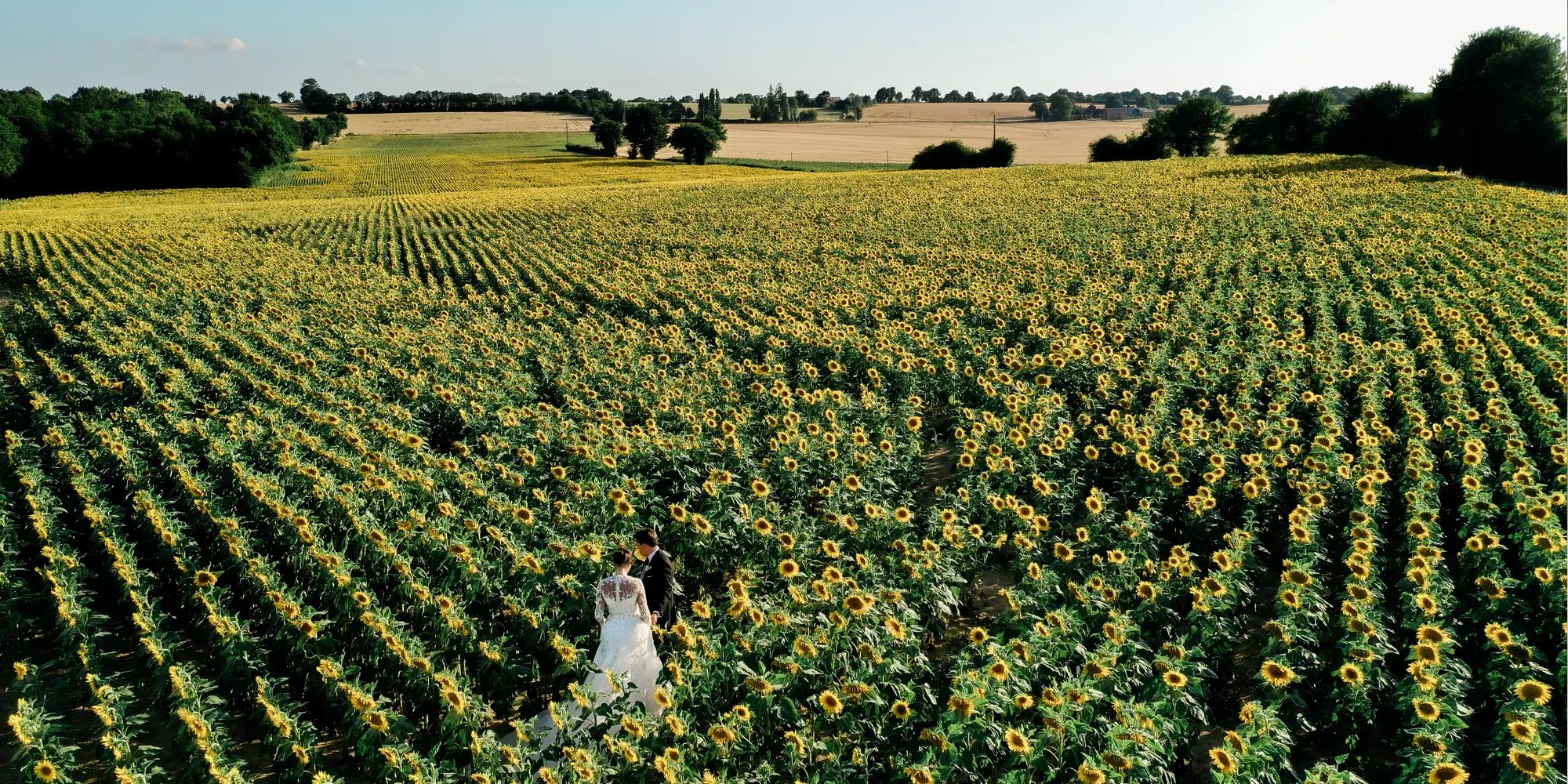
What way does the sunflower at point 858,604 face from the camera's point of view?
toward the camera

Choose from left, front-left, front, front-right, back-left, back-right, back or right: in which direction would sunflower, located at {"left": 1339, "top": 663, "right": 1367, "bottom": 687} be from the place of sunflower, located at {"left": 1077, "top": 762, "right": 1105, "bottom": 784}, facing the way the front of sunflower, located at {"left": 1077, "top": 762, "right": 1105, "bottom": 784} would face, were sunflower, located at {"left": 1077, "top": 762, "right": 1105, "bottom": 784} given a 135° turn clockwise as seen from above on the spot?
right

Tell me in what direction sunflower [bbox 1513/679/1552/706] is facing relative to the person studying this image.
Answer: facing the viewer

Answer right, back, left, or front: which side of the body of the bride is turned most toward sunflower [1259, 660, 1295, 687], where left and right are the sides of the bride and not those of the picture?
right

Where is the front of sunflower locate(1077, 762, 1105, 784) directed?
toward the camera

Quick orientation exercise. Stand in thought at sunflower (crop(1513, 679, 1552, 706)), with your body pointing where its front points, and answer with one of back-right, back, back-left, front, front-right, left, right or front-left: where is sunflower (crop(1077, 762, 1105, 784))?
front-right

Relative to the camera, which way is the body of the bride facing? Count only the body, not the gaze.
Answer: away from the camera
